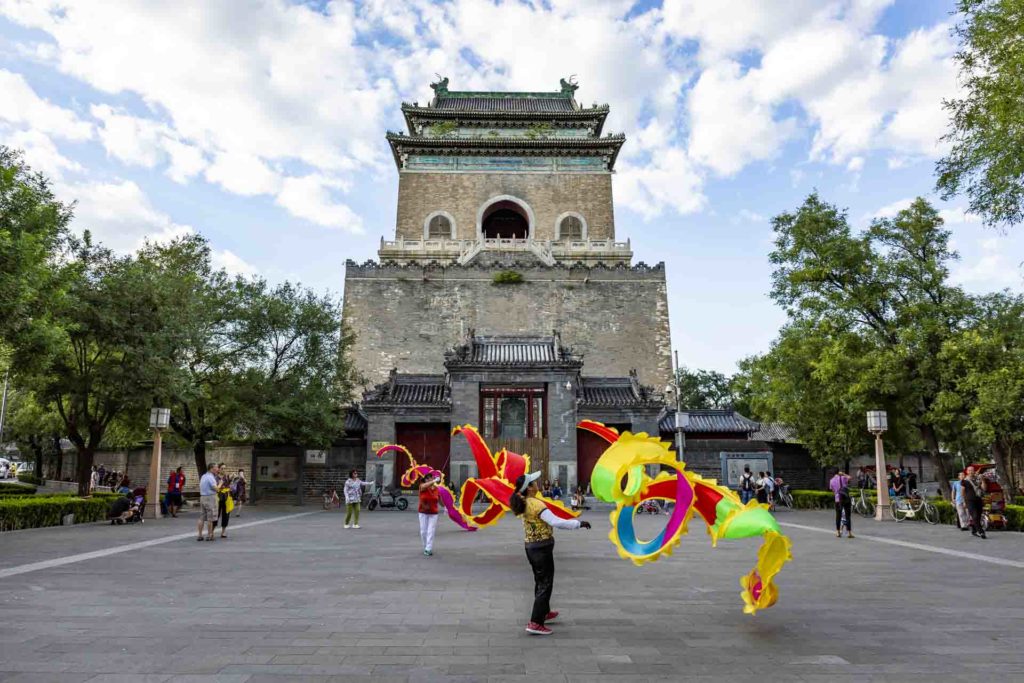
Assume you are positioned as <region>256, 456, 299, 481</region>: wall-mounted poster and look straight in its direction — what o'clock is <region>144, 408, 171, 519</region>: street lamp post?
The street lamp post is roughly at 1 o'clock from the wall-mounted poster.

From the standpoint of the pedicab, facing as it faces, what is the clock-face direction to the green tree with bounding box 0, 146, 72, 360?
The green tree is roughly at 12 o'clock from the pedicab.

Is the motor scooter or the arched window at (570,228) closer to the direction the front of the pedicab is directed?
the motor scooter

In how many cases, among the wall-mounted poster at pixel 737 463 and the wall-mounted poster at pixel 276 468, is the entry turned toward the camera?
2

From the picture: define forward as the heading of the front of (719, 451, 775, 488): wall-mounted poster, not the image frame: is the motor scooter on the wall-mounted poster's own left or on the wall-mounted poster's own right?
on the wall-mounted poster's own right

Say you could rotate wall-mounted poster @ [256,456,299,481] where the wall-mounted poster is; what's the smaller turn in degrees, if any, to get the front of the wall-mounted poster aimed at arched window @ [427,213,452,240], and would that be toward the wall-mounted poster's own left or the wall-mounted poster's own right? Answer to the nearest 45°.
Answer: approximately 135° to the wall-mounted poster's own left

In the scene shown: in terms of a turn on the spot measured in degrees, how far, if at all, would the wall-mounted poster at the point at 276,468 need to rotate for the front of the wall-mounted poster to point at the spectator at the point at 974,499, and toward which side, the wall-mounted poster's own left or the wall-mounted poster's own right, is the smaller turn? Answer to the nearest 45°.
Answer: approximately 45° to the wall-mounted poster's own left

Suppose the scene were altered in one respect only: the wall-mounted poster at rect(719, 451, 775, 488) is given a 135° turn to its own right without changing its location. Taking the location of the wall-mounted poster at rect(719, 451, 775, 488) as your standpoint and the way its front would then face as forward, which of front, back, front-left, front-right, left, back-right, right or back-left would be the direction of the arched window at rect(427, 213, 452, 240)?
front

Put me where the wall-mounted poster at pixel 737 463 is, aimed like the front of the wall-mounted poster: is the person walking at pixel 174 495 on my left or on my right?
on my right

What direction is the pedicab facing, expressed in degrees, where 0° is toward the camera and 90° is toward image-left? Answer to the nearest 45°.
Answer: approximately 45°

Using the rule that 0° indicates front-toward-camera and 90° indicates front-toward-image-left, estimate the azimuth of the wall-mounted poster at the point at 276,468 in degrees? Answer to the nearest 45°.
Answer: approximately 0°

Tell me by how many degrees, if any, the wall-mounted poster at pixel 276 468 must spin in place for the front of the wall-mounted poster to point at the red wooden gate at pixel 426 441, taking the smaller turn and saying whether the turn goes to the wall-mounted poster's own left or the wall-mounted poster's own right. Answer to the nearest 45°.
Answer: approximately 90° to the wall-mounted poster's own left
